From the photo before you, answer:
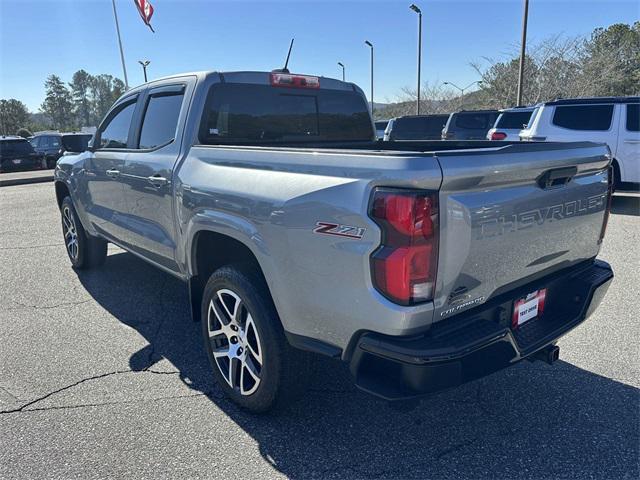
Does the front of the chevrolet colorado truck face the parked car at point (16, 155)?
yes

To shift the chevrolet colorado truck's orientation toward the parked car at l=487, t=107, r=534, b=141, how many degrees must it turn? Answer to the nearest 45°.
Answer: approximately 90° to its right

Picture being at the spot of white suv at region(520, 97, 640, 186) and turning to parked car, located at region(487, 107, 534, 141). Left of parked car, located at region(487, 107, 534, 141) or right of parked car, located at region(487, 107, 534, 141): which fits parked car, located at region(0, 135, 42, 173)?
left

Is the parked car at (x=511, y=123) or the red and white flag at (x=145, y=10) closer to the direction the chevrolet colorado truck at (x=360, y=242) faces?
the red and white flag

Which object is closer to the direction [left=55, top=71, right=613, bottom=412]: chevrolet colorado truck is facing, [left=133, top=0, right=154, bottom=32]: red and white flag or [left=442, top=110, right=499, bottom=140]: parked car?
the red and white flag

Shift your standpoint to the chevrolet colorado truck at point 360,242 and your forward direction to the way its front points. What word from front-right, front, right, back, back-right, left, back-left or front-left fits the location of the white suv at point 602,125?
right

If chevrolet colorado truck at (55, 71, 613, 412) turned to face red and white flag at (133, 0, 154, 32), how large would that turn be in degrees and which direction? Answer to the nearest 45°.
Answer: approximately 45° to its right

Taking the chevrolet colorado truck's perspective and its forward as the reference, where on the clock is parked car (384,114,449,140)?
The parked car is roughly at 2 o'clock from the chevrolet colorado truck.

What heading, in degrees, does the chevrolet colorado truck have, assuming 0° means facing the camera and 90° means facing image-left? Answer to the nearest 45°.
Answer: approximately 135°

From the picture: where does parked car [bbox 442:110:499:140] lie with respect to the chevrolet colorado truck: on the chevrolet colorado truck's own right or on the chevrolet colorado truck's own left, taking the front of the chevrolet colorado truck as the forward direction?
on the chevrolet colorado truck's own right
